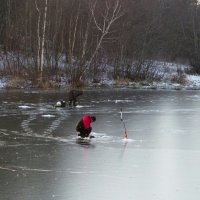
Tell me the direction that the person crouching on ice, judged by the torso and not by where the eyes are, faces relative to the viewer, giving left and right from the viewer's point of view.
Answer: facing to the right of the viewer

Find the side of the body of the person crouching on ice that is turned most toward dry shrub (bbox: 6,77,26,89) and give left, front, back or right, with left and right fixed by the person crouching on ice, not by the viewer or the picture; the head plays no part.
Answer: left
